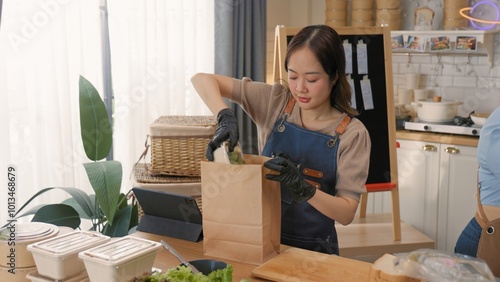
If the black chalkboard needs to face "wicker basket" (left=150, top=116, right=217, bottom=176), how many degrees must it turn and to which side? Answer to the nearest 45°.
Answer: approximately 45° to its right

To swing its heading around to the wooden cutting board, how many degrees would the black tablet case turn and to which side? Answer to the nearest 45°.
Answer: approximately 90° to its right

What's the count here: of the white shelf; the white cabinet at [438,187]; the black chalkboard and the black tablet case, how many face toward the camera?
3

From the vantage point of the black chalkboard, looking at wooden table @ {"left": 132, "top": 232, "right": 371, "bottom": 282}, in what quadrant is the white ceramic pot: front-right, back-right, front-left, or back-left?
back-left

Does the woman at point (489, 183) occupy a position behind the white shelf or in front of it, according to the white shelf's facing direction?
in front

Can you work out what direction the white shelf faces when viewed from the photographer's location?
facing the viewer

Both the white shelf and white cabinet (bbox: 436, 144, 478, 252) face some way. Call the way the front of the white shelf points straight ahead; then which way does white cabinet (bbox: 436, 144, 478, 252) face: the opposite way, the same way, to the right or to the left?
the same way

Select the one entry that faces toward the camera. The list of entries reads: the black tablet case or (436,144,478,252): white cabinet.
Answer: the white cabinet

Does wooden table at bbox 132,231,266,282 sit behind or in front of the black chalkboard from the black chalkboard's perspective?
in front

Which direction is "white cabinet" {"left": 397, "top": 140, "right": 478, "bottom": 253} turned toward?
toward the camera

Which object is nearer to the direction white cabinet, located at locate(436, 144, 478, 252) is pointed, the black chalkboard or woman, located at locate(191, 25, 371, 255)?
the woman

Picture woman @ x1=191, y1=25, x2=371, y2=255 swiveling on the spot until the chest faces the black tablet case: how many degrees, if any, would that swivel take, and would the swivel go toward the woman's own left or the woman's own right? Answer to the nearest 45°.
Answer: approximately 45° to the woman's own right

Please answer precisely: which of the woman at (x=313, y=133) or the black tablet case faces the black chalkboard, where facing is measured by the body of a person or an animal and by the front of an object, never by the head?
the black tablet case

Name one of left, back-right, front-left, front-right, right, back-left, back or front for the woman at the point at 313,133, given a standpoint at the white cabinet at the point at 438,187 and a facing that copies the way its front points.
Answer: front

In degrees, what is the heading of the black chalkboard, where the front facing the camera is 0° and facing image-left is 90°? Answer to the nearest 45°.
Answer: approximately 0°

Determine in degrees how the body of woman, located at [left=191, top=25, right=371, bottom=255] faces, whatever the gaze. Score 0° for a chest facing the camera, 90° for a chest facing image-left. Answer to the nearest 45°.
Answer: approximately 45°

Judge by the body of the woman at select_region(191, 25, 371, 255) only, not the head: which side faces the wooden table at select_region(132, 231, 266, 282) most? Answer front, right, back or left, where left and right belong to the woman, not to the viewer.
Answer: front

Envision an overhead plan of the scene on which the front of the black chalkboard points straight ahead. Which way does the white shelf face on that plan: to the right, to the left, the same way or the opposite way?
the same way

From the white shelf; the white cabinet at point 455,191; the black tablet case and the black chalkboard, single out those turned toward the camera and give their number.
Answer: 3
